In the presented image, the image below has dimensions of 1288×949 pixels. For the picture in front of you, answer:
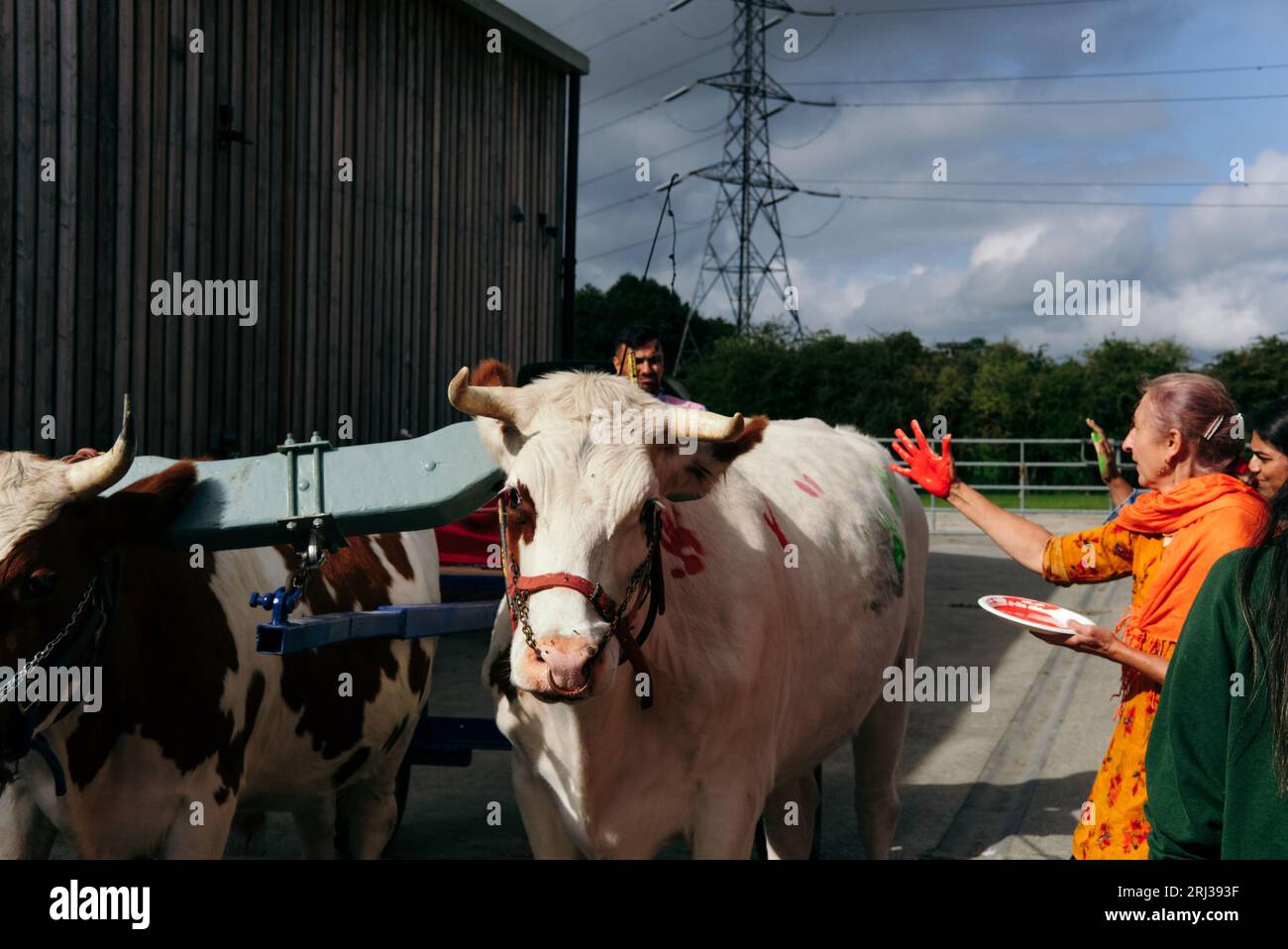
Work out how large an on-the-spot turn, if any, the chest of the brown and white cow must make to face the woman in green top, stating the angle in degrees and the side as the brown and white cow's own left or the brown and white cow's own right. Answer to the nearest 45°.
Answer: approximately 90° to the brown and white cow's own left

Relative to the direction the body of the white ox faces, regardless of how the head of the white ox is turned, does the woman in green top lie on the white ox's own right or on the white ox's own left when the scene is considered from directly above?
on the white ox's own left

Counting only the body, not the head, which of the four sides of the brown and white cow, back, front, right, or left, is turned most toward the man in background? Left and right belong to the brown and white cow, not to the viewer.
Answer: back

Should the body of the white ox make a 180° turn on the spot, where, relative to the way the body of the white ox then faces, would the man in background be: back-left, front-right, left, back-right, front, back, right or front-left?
front-left

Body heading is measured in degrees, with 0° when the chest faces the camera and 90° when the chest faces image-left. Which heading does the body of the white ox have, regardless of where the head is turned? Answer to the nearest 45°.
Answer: approximately 45°

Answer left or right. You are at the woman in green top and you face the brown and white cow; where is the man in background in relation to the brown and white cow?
right
